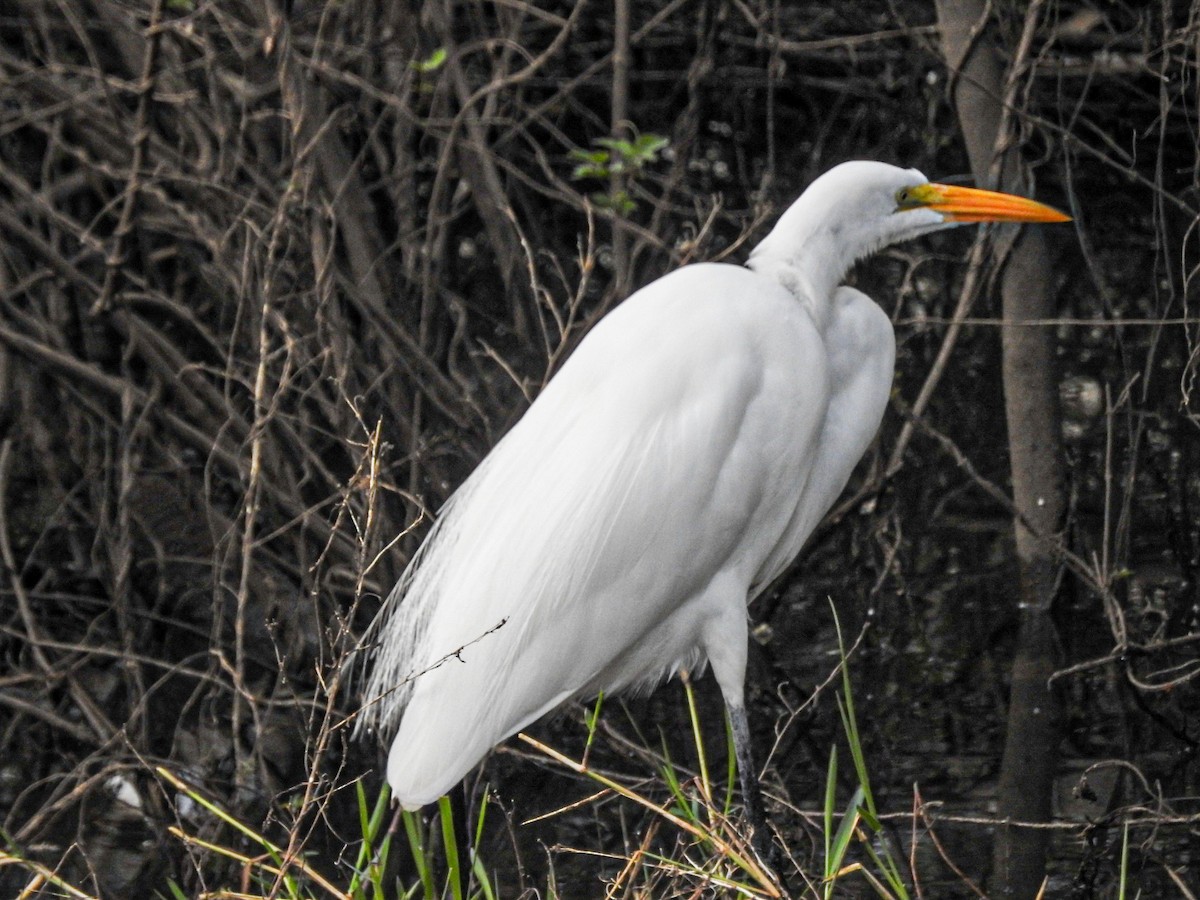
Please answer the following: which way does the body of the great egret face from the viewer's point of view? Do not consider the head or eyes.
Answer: to the viewer's right
